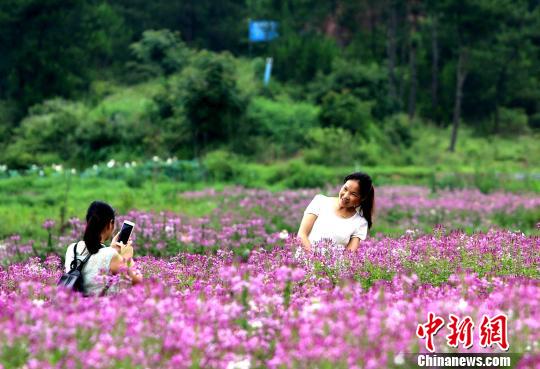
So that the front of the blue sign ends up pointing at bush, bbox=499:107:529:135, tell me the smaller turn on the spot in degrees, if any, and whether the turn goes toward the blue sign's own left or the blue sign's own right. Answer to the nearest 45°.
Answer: approximately 90° to the blue sign's own left

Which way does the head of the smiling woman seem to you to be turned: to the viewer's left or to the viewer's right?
to the viewer's left

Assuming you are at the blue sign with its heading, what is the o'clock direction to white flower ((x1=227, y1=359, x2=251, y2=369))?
The white flower is roughly at 12 o'clock from the blue sign.

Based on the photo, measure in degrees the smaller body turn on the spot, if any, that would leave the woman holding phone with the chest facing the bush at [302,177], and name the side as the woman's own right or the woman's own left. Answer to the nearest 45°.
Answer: approximately 45° to the woman's own left

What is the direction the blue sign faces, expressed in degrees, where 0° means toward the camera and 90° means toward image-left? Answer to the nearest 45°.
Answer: approximately 0°

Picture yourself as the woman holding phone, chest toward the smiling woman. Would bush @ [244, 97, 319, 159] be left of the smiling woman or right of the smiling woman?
left

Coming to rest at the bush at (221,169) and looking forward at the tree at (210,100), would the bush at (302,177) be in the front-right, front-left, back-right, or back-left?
back-right

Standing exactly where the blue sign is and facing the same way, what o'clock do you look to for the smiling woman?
The smiling woman is roughly at 12 o'clock from the blue sign.

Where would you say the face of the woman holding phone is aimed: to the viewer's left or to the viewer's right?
to the viewer's right

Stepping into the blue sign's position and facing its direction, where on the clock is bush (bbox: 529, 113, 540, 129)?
The bush is roughly at 9 o'clock from the blue sign.

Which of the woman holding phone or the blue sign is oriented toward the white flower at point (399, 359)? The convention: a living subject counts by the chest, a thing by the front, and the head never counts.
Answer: the blue sign

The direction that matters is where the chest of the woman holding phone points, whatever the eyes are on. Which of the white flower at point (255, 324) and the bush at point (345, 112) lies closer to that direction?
the bush

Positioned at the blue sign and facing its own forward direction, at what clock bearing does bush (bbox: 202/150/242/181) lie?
The bush is roughly at 12 o'clock from the blue sign.

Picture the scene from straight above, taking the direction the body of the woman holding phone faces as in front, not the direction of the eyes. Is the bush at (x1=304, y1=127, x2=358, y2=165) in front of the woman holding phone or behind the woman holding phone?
in front

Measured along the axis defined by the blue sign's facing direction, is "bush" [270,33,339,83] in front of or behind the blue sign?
in front

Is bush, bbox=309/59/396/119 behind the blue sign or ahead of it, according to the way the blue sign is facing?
ahead

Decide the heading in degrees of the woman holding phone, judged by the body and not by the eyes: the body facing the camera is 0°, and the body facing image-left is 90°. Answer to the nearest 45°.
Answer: approximately 225°

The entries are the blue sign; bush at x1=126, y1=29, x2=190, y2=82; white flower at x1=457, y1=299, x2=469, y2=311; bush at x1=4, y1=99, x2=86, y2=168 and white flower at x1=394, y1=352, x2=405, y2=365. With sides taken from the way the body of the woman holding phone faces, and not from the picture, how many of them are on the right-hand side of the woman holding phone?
2

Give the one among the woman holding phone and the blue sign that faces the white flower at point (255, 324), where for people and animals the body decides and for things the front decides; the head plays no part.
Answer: the blue sign
